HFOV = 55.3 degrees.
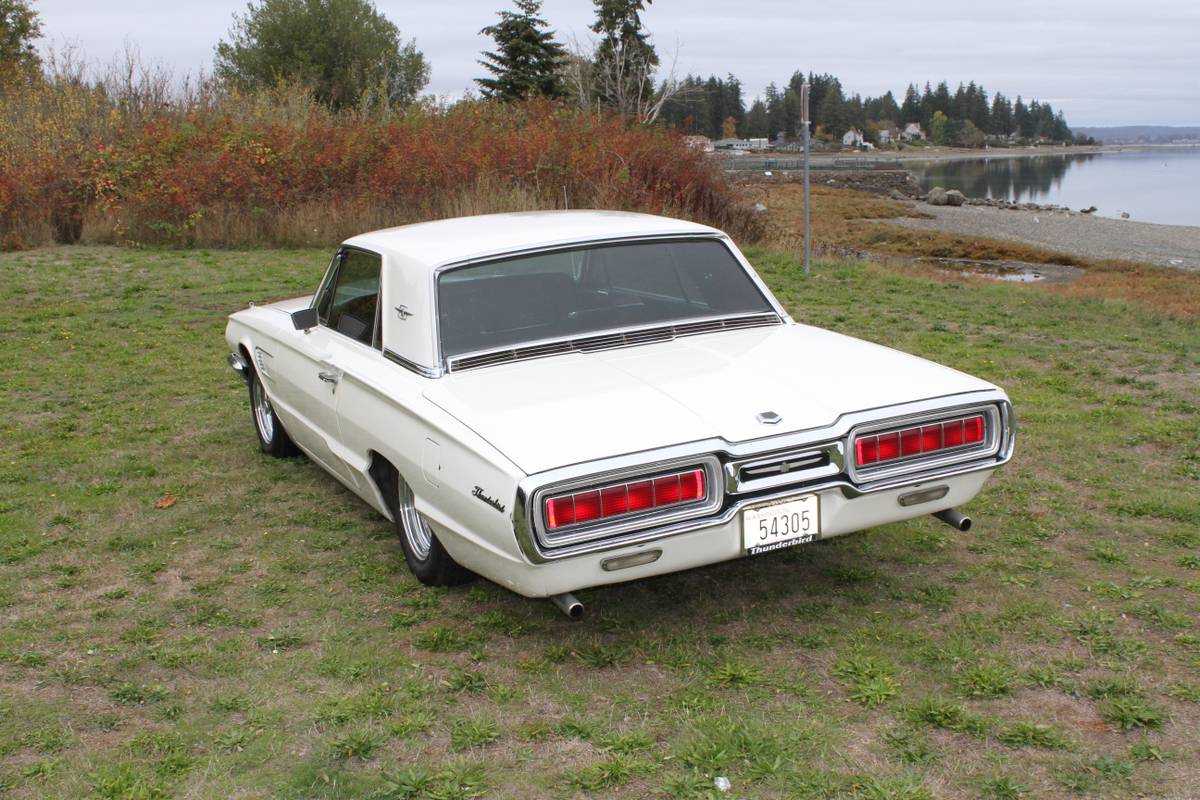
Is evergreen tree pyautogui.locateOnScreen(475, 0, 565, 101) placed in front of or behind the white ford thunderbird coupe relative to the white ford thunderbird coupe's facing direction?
in front

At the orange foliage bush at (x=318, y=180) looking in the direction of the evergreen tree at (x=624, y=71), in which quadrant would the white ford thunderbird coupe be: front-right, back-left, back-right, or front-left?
back-right

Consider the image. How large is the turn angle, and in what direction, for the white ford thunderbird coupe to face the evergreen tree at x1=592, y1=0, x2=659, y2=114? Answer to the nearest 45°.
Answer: approximately 45° to its right

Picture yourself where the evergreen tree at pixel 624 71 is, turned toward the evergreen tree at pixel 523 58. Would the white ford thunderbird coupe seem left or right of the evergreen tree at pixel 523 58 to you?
left

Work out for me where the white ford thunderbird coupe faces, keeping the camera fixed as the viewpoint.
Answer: facing away from the viewer and to the left of the viewer

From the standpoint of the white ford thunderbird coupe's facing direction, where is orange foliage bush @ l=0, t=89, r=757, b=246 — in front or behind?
in front
